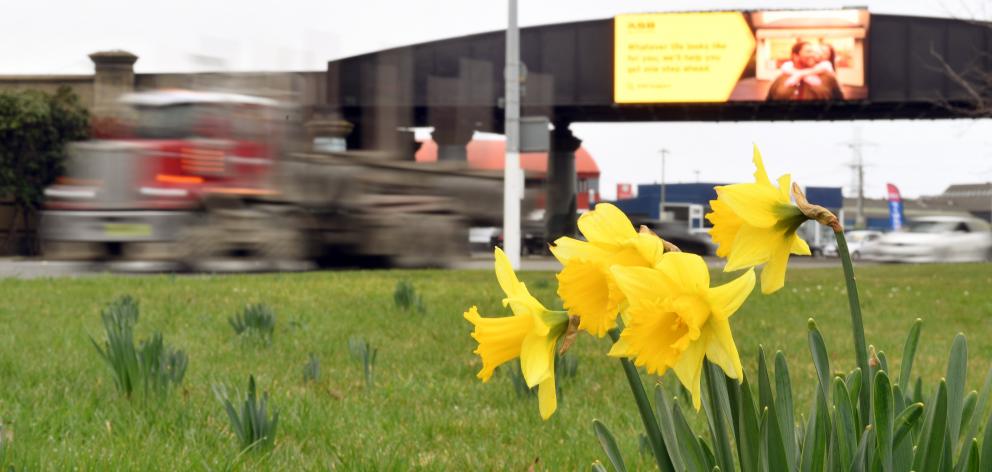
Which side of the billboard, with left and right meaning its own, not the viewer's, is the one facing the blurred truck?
front

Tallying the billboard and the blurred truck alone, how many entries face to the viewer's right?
0

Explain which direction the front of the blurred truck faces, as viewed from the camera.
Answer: facing the viewer and to the left of the viewer

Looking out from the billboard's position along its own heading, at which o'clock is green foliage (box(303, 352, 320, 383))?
The green foliage is roughly at 12 o'clock from the billboard.

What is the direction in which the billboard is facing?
toward the camera

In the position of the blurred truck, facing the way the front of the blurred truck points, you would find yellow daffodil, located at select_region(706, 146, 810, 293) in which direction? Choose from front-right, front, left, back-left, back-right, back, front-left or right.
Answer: front-left
